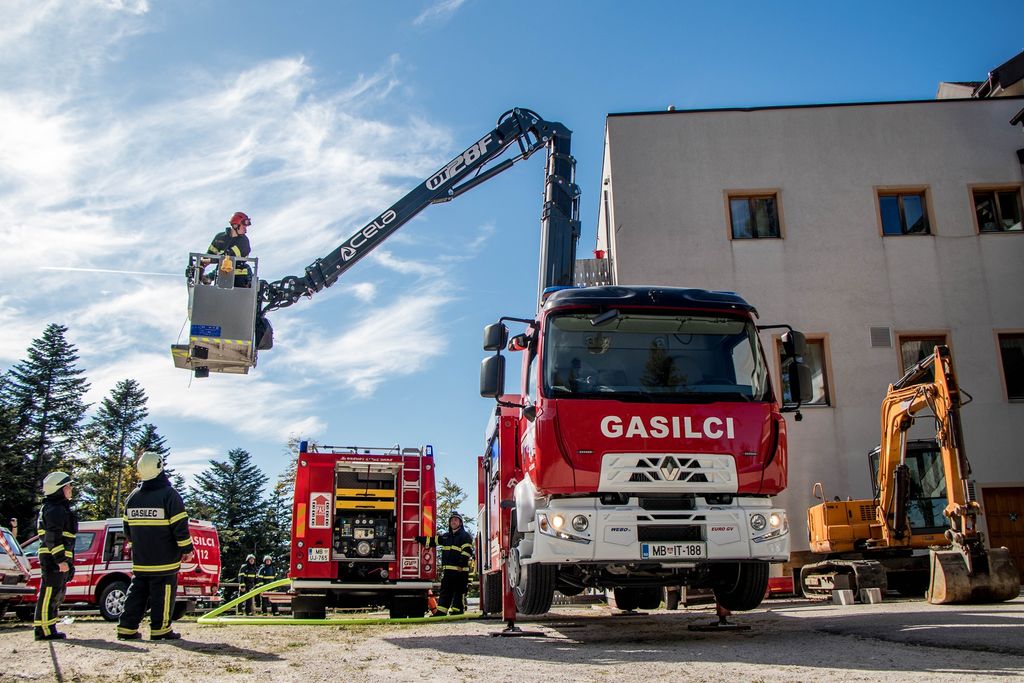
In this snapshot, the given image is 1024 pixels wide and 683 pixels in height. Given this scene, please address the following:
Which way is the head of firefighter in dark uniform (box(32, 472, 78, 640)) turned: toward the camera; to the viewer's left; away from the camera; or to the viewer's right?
to the viewer's right

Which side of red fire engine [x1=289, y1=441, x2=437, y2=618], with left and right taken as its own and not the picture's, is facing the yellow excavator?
right

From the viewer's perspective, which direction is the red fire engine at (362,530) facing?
away from the camera

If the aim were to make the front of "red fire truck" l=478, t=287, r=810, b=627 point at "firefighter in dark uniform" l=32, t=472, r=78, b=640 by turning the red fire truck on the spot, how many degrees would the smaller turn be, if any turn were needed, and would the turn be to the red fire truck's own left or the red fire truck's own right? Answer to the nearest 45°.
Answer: approximately 90° to the red fire truck's own right

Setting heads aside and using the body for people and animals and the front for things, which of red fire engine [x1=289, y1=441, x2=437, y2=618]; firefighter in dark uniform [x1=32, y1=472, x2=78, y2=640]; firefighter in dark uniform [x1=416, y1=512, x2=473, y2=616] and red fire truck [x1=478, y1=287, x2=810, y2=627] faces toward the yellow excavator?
firefighter in dark uniform [x1=32, y1=472, x2=78, y2=640]

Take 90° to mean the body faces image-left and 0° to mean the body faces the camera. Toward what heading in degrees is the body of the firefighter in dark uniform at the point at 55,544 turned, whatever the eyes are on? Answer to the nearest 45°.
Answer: approximately 270°

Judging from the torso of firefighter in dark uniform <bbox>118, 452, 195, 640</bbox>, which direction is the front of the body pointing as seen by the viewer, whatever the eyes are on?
away from the camera

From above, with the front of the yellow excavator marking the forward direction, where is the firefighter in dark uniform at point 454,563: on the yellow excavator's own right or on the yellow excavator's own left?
on the yellow excavator's own right

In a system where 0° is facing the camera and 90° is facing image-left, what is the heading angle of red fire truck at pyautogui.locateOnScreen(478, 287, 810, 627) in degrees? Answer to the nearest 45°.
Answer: approximately 0°

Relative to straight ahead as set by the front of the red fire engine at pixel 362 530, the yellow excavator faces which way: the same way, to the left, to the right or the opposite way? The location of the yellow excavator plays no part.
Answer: the opposite way
